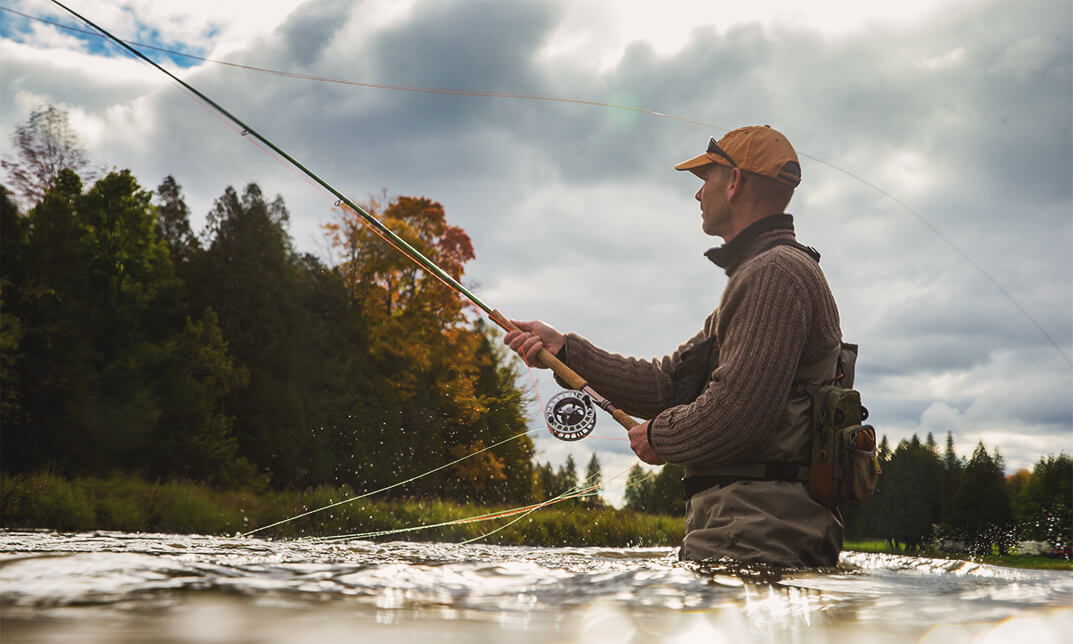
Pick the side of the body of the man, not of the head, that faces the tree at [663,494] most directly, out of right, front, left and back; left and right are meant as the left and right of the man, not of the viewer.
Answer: right

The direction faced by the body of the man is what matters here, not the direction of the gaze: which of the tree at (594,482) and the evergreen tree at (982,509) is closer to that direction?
the tree

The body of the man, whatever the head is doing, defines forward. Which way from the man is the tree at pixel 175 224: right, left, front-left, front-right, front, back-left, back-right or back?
front-right

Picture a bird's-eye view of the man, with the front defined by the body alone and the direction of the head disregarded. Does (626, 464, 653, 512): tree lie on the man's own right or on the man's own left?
on the man's own right

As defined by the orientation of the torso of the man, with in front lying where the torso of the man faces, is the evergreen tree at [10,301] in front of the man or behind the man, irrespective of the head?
in front

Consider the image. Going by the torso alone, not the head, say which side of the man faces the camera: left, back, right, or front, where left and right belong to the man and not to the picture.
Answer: left

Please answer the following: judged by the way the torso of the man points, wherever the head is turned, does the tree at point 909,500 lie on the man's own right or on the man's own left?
on the man's own right

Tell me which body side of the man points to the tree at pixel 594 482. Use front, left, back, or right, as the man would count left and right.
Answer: right

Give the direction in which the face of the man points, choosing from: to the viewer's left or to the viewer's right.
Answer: to the viewer's left

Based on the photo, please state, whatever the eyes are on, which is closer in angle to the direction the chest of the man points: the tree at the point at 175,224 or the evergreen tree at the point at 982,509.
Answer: the tree
